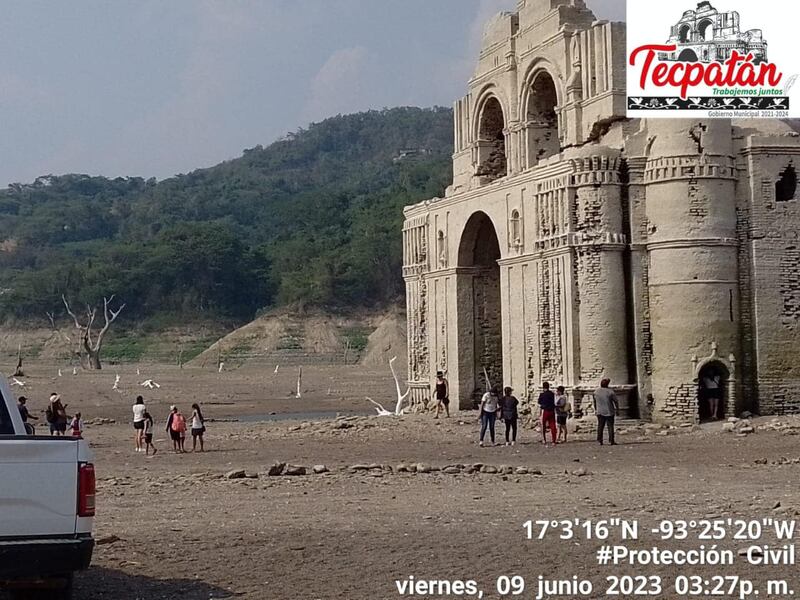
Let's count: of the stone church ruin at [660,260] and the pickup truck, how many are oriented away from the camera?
1

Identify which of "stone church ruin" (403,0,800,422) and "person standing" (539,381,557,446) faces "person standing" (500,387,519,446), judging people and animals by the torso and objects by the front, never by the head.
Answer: the stone church ruin

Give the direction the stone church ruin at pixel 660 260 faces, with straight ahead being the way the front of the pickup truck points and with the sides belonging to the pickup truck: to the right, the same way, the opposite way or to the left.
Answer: to the left

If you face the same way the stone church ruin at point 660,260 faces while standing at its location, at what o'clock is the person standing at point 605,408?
The person standing is roughly at 11 o'clock from the stone church ruin.

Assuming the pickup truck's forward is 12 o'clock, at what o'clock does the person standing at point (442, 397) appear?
The person standing is roughly at 1 o'clock from the pickup truck.

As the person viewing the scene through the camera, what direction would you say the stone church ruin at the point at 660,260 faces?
facing the viewer and to the left of the viewer

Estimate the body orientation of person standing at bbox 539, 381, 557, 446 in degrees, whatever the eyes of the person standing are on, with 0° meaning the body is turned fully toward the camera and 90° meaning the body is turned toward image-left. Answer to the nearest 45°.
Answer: approximately 180°

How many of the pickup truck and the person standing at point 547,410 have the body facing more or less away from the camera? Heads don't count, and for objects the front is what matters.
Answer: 2

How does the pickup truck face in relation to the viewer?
away from the camera

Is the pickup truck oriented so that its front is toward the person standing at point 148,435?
yes

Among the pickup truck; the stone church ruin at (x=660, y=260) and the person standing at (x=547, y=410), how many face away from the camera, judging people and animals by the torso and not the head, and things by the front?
2

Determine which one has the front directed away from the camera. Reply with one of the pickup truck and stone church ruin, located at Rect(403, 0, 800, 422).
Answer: the pickup truck

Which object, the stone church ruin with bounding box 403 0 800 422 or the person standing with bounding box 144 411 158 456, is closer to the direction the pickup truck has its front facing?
the person standing

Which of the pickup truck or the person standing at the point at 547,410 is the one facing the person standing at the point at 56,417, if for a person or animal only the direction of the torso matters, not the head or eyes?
the pickup truck

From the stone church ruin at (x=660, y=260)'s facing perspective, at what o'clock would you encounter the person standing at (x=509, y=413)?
The person standing is roughly at 12 o'clock from the stone church ruin.
